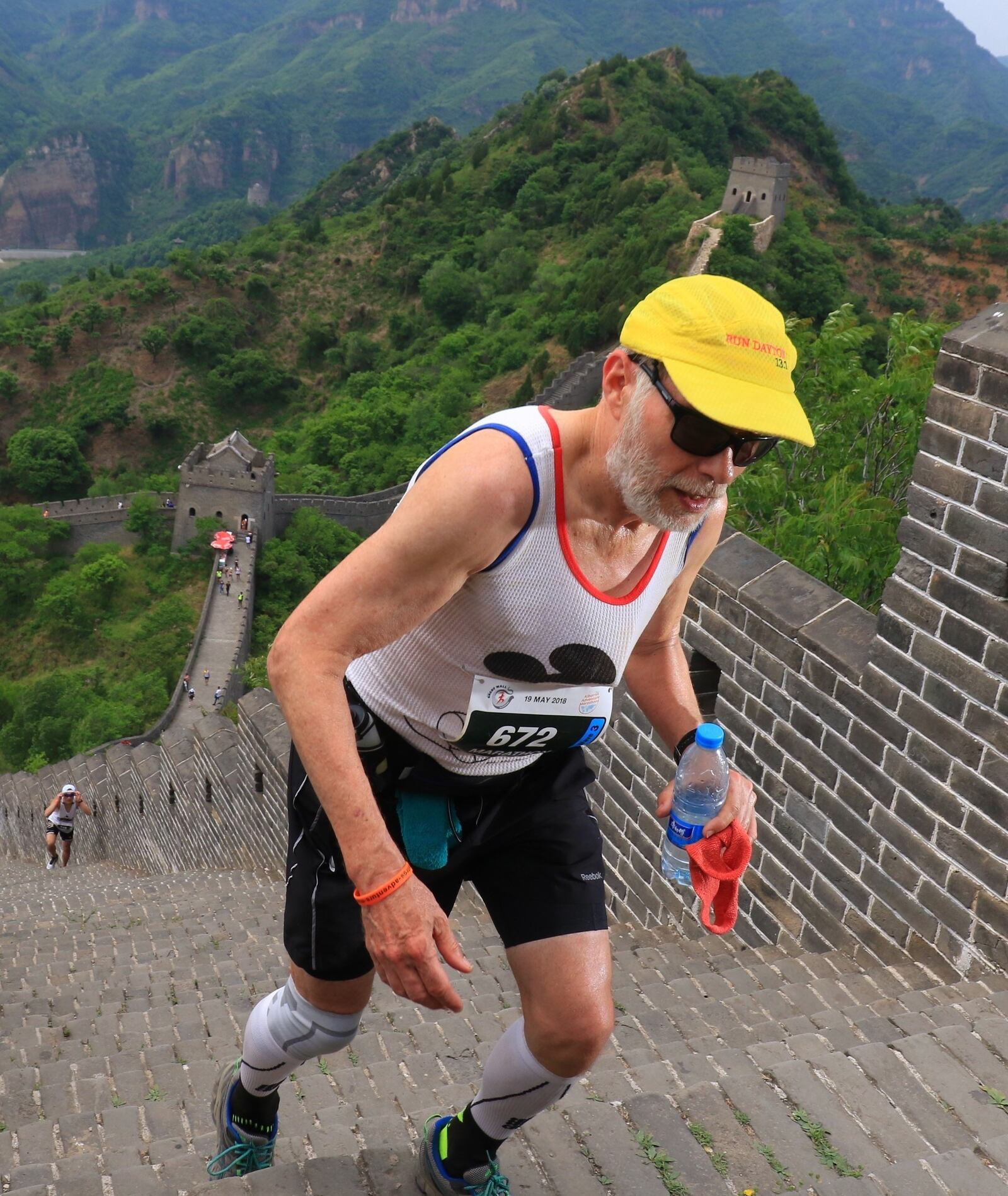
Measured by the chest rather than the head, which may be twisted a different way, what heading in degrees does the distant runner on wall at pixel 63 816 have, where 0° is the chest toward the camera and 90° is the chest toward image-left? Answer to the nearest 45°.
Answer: approximately 0°

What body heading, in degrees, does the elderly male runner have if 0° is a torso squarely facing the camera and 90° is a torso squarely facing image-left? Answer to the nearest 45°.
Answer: approximately 315°

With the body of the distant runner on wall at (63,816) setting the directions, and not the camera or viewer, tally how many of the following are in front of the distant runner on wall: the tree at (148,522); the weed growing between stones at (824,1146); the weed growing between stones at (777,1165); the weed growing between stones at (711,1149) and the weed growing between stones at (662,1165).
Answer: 4

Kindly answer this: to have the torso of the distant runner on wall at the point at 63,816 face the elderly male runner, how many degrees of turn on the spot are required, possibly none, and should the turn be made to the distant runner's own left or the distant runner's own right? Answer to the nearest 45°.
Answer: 0° — they already face them

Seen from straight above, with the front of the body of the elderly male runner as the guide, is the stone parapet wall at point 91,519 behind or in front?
behind

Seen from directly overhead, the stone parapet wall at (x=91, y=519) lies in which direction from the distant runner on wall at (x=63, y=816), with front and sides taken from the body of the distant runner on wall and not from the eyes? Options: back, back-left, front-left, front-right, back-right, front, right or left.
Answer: back
